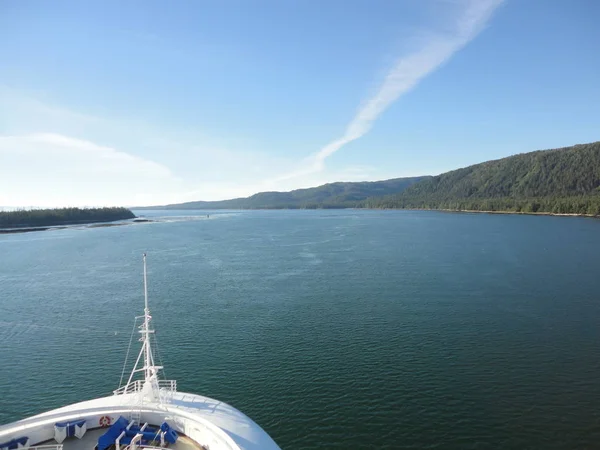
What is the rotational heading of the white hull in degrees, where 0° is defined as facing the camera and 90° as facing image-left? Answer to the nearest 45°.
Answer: approximately 180°
